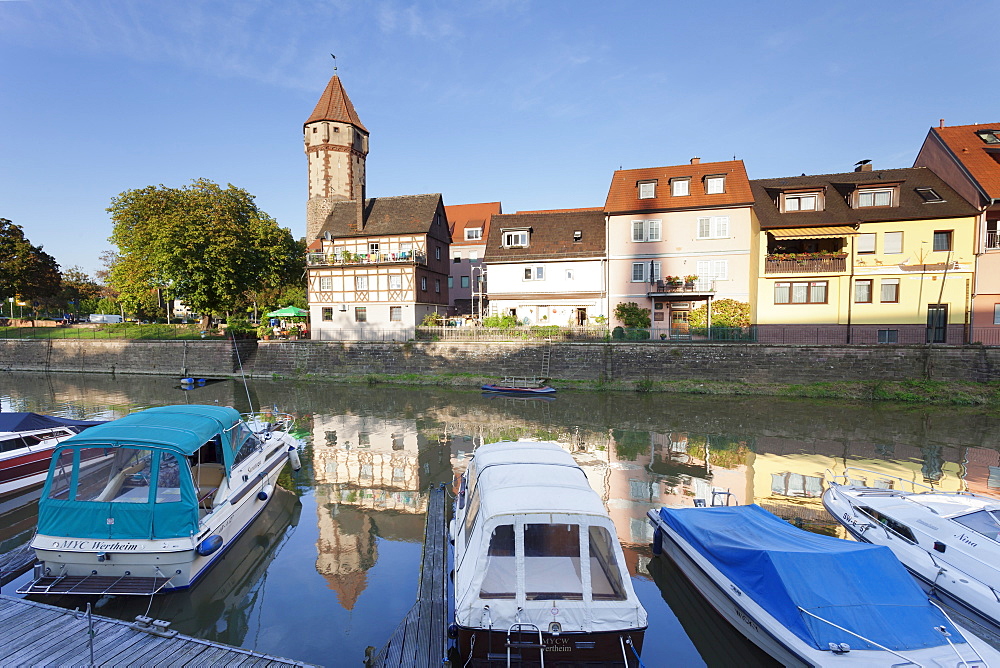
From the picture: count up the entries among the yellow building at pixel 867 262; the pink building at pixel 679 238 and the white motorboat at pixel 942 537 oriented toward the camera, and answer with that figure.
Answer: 2

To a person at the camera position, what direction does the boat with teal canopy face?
facing away from the viewer and to the right of the viewer

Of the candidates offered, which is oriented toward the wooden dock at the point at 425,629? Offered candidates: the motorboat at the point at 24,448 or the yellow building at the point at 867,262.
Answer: the yellow building

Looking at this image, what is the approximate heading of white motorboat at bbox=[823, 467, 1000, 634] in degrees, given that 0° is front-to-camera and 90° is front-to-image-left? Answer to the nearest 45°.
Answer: approximately 135°

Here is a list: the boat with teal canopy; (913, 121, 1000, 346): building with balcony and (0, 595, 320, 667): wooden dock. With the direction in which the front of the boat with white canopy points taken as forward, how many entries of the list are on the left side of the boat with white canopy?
2

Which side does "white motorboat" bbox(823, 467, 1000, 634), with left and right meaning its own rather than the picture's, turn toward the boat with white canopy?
left

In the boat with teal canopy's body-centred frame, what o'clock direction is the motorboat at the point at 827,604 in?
The motorboat is roughly at 3 o'clock from the boat with teal canopy.

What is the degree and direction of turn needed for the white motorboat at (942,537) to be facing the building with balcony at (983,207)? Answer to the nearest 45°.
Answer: approximately 45° to its right

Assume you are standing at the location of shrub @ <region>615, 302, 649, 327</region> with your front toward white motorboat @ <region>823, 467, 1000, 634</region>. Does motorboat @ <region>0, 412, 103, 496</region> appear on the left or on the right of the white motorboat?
right

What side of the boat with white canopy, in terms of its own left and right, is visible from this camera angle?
back
